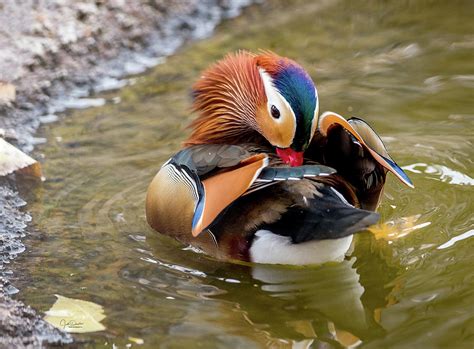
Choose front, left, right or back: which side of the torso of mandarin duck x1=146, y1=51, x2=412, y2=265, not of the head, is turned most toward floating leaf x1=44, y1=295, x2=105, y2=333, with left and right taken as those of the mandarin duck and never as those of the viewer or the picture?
left

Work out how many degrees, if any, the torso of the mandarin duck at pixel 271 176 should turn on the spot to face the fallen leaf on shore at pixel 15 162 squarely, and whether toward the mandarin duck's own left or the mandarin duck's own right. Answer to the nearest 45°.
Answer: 0° — it already faces it

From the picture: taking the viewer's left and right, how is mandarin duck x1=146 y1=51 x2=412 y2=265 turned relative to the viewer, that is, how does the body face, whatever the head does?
facing away from the viewer and to the left of the viewer

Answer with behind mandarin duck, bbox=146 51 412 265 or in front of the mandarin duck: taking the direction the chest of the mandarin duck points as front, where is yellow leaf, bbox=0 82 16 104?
in front
